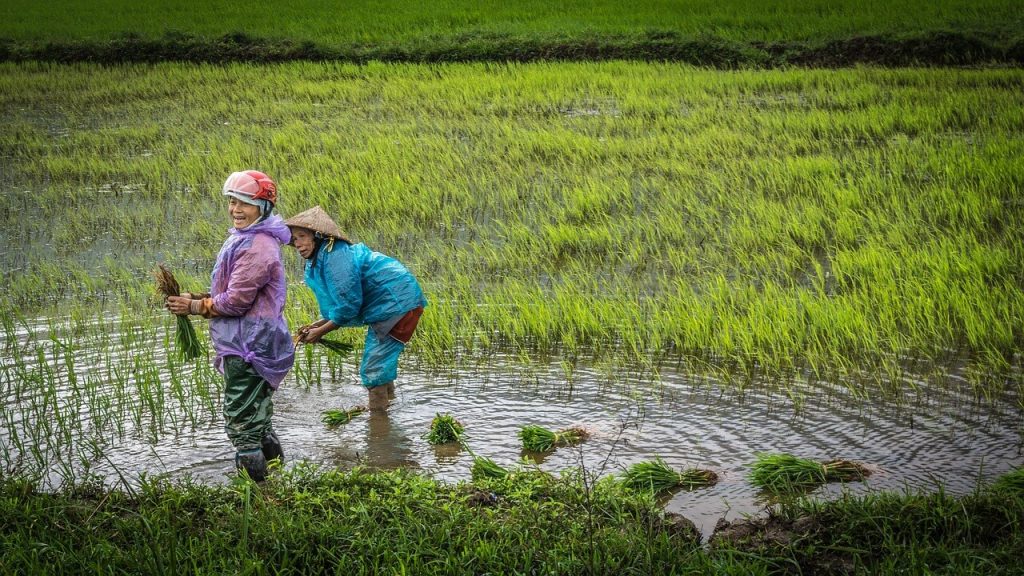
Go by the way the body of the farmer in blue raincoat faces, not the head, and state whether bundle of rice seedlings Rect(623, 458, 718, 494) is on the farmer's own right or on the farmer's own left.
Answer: on the farmer's own left

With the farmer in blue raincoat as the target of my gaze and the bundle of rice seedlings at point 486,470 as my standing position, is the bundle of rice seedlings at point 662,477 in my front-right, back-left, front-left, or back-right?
back-right

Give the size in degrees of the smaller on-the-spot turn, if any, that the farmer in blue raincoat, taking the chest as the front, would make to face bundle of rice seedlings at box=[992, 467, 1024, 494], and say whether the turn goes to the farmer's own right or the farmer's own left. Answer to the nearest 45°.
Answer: approximately 135° to the farmer's own left

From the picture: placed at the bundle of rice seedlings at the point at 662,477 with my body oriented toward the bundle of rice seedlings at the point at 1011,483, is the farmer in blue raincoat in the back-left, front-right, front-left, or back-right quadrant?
back-left

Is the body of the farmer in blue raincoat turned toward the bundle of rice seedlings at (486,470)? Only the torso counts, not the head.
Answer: no

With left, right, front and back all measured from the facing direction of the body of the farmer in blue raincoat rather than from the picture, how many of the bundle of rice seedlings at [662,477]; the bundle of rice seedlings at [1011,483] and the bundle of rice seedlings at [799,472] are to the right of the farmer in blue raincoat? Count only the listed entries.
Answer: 0

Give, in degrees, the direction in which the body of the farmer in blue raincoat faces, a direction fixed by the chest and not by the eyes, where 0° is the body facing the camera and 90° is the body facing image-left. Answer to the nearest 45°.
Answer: approximately 90°

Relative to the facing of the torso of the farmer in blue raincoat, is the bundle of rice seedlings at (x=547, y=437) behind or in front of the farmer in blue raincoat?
behind

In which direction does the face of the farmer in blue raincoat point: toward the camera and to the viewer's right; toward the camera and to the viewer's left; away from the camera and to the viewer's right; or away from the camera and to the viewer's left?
toward the camera and to the viewer's left

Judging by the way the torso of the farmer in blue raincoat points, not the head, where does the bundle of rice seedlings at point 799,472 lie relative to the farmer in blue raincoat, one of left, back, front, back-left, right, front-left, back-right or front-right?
back-left

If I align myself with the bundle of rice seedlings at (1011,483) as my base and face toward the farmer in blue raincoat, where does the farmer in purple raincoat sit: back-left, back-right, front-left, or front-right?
front-left

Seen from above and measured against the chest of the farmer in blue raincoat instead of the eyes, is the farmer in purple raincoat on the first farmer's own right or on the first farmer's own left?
on the first farmer's own left
